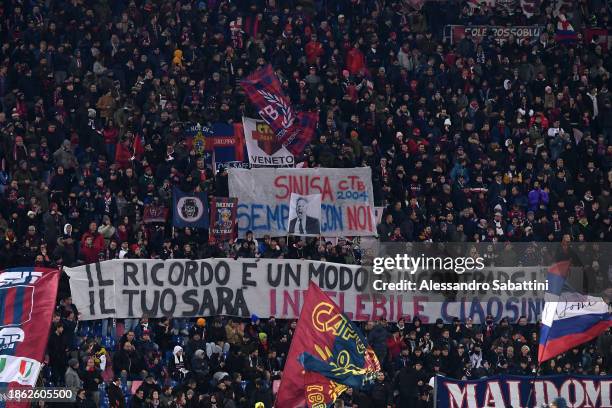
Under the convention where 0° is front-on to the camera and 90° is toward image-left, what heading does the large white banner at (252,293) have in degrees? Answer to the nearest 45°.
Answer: approximately 0°

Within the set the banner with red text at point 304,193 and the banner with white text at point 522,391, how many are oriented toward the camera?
2

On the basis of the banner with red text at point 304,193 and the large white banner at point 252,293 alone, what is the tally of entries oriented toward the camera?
2

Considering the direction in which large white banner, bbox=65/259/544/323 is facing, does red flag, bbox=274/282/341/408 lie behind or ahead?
ahead

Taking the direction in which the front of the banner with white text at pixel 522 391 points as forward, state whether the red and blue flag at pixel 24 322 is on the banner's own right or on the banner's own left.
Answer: on the banner's own right

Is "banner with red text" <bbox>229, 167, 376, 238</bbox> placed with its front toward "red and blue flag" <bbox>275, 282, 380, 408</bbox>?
yes

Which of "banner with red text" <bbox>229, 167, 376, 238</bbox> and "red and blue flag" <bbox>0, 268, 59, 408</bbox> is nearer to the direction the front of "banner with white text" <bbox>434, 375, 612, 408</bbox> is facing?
the red and blue flag

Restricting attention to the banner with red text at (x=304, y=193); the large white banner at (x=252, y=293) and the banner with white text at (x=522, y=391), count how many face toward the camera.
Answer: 3
